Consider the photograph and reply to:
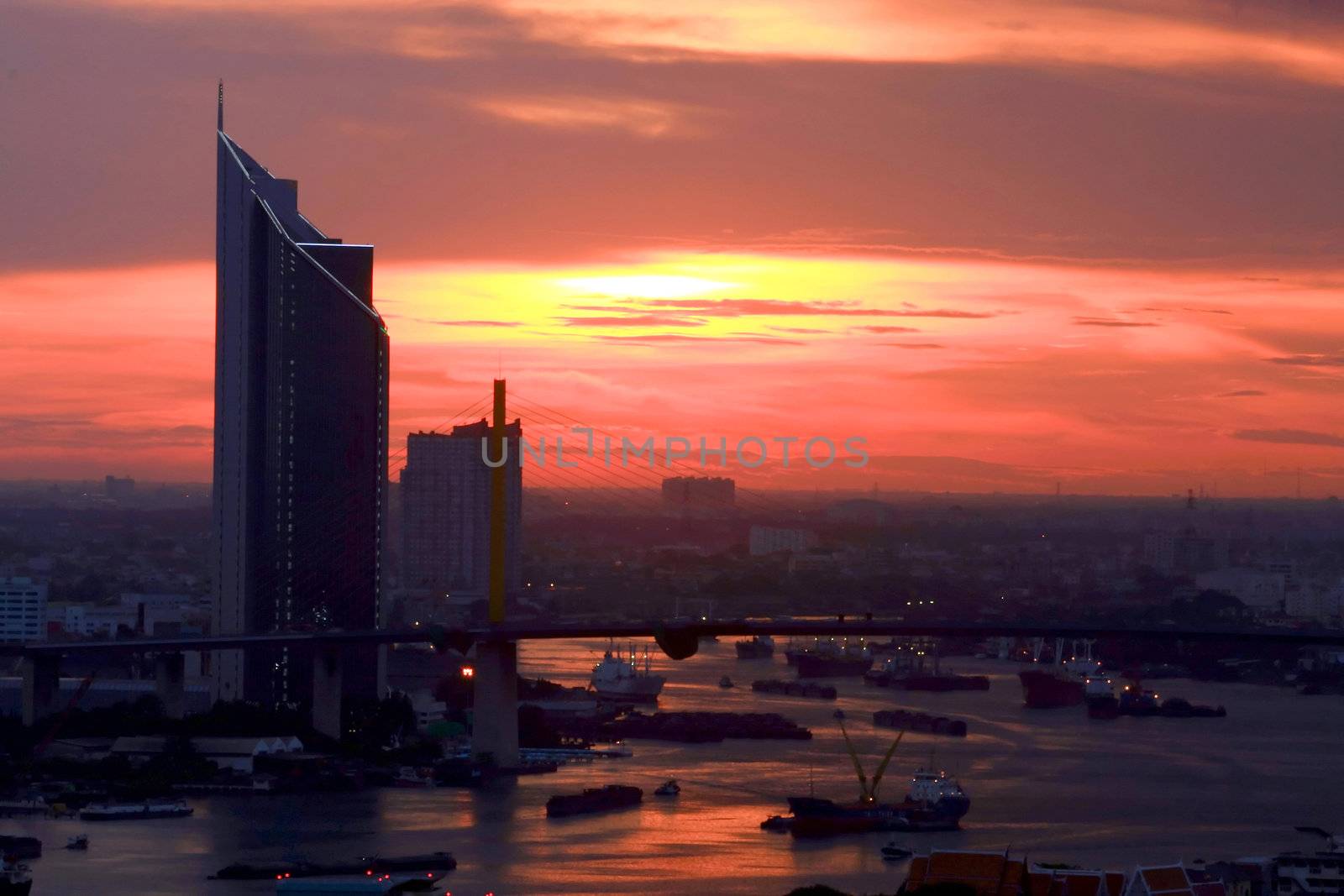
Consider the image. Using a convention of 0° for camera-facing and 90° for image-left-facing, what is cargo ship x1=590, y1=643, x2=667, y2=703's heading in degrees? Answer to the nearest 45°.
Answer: approximately 315°

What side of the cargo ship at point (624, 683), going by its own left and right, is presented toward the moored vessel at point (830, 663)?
left

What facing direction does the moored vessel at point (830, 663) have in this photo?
to the viewer's left

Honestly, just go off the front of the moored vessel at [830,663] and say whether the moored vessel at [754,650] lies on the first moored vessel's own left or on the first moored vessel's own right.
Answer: on the first moored vessel's own right

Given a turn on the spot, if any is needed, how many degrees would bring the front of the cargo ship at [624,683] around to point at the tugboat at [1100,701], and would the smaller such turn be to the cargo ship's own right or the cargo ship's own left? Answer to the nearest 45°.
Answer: approximately 45° to the cargo ship's own left
